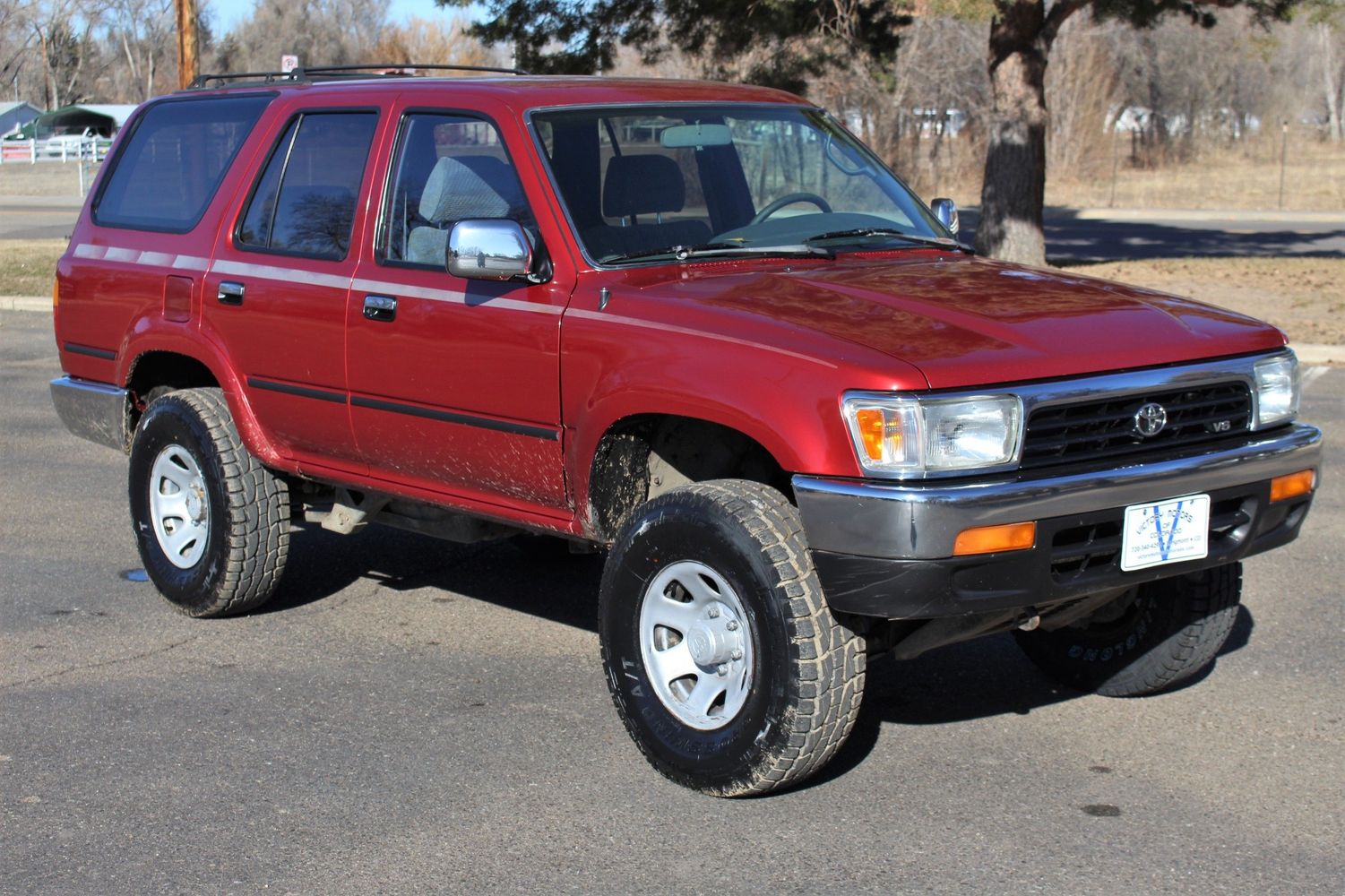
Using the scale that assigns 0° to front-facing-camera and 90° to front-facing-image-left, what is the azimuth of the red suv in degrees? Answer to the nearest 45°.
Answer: approximately 315°
